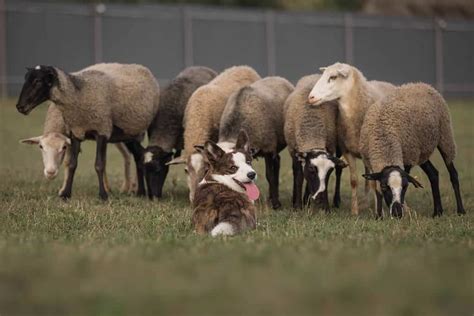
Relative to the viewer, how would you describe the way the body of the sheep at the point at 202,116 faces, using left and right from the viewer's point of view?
facing the viewer and to the left of the viewer

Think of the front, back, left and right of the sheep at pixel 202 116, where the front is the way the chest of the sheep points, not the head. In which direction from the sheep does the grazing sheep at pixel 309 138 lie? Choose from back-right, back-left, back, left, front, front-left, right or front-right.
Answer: left

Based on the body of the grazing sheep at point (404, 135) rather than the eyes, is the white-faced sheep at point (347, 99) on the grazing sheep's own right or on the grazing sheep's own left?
on the grazing sheep's own right

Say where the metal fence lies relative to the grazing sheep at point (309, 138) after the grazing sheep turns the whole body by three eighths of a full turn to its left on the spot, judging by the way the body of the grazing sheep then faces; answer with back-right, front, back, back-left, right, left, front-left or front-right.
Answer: front-left

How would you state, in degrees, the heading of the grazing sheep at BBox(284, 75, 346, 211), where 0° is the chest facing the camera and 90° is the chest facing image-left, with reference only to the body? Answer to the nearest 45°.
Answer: approximately 0°

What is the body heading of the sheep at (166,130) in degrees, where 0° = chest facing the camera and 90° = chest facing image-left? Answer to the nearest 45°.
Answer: approximately 45°

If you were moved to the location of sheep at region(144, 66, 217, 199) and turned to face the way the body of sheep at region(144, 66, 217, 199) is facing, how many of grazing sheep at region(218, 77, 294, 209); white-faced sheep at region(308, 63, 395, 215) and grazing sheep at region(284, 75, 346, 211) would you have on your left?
3

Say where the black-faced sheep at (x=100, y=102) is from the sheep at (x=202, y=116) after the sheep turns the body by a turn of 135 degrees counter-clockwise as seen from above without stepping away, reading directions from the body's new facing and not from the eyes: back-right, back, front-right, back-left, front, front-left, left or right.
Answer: back

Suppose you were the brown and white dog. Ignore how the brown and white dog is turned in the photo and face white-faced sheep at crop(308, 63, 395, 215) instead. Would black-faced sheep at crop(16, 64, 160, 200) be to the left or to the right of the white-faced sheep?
left

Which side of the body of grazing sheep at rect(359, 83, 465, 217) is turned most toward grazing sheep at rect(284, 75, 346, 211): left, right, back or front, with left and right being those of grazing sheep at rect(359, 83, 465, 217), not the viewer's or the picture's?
right
